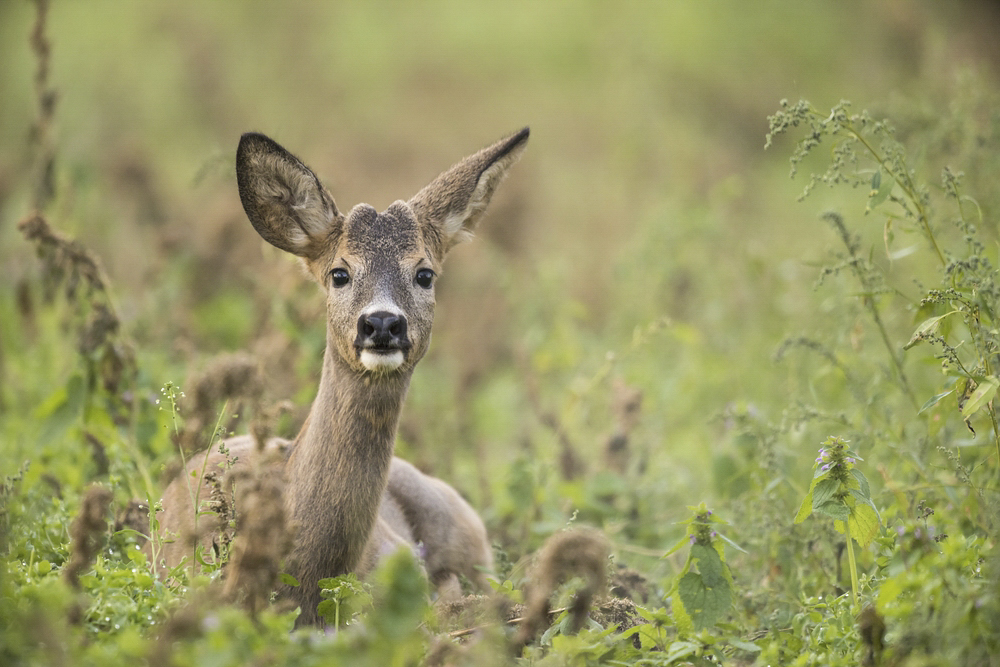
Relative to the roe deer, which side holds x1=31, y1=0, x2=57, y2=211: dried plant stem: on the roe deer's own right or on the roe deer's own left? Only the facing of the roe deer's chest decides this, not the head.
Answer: on the roe deer's own right

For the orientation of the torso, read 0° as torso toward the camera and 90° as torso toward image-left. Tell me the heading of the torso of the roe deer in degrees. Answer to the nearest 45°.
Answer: approximately 0°

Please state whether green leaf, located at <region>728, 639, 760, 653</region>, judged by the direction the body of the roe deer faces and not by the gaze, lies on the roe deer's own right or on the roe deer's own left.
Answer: on the roe deer's own left

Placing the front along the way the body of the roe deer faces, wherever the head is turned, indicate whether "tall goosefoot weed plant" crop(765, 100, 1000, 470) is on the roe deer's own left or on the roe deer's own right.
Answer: on the roe deer's own left

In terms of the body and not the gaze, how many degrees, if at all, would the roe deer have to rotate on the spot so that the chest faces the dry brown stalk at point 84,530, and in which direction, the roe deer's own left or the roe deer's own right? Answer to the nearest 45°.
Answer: approximately 45° to the roe deer's own right

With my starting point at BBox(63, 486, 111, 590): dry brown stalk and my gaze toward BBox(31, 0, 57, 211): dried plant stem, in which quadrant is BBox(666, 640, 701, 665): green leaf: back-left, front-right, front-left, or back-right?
back-right
